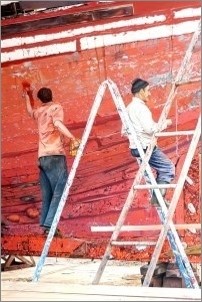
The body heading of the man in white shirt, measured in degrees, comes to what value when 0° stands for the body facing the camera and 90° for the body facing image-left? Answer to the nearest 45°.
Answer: approximately 270°

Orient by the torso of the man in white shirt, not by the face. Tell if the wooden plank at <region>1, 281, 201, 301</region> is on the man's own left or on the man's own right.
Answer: on the man's own right

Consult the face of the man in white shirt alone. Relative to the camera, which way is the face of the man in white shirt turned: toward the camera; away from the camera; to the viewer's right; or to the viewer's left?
to the viewer's right
